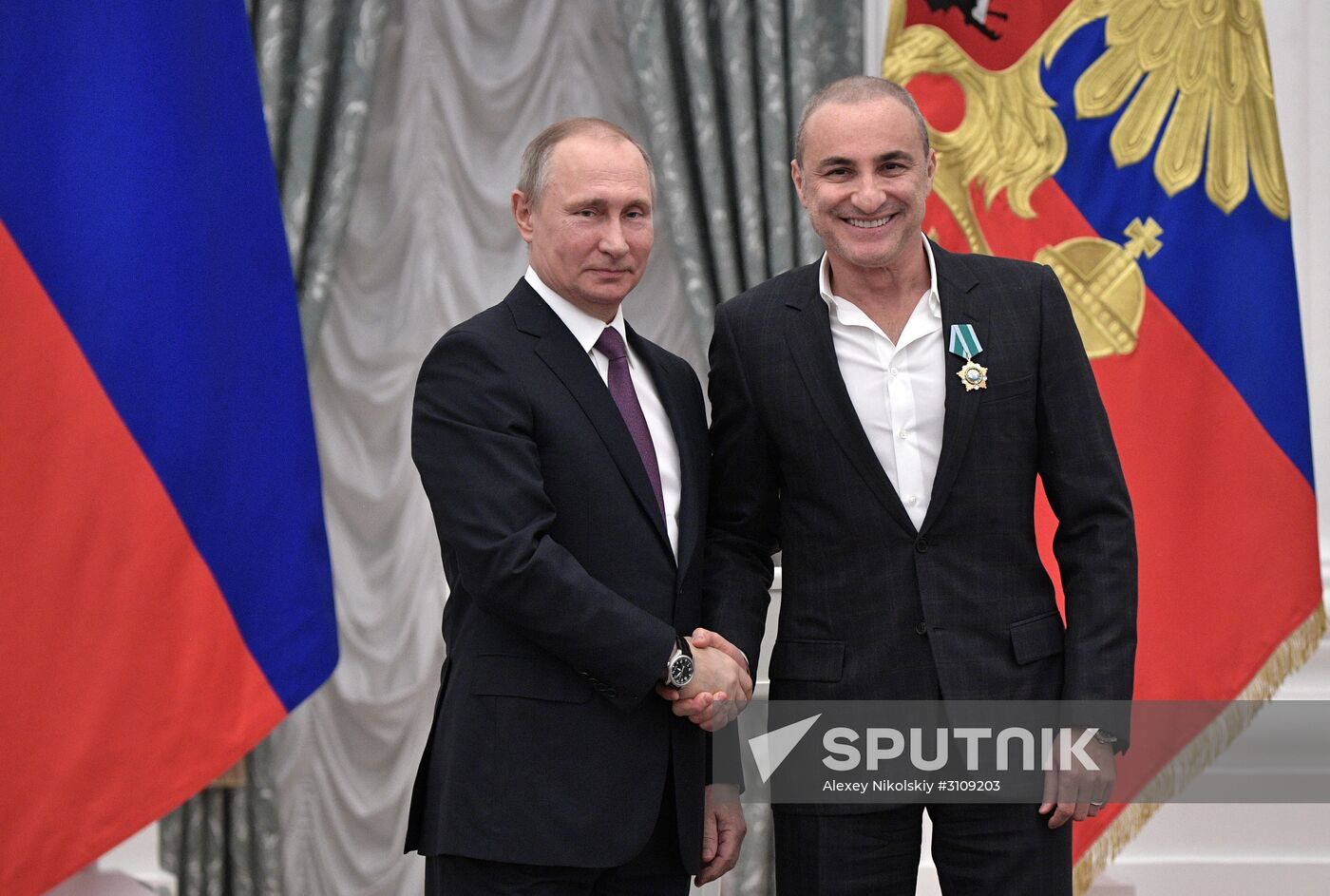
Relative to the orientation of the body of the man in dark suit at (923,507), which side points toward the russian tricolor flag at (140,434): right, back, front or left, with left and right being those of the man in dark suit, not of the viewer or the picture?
right

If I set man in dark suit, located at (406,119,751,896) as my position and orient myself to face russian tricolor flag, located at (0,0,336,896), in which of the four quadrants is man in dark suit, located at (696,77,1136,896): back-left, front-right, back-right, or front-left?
back-right

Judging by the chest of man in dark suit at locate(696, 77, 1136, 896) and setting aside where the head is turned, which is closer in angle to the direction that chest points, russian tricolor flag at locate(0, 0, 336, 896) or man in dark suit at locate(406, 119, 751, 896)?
the man in dark suit

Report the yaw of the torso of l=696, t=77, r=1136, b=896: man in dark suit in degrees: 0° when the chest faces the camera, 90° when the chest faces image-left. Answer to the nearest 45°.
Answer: approximately 0°

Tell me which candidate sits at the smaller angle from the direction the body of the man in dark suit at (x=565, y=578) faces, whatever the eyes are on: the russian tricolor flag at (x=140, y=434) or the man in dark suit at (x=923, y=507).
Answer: the man in dark suit

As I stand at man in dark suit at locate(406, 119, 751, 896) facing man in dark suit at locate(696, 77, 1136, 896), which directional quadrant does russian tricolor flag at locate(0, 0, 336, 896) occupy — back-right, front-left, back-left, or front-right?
back-left

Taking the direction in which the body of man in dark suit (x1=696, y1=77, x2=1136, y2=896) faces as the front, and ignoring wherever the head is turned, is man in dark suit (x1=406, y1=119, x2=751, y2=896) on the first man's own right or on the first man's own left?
on the first man's own right

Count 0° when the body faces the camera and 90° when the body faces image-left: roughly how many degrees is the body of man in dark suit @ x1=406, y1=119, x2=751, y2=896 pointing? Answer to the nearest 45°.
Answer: approximately 315°
